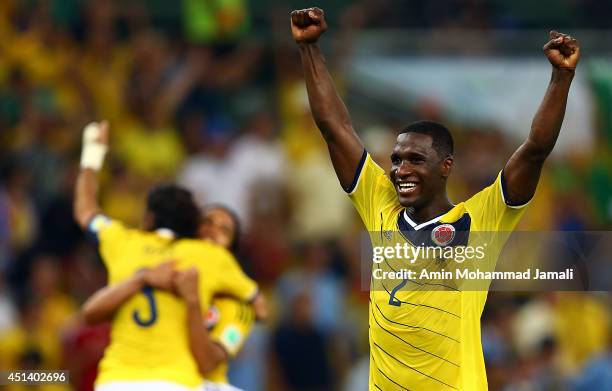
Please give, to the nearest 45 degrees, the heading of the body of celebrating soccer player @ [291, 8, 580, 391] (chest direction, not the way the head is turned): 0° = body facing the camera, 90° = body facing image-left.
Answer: approximately 45°

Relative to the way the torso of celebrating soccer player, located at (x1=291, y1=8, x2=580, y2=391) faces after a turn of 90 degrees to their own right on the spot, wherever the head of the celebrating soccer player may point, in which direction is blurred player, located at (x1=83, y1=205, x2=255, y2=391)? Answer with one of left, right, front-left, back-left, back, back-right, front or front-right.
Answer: front

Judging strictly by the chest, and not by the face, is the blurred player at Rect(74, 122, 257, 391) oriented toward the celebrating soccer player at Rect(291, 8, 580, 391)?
no

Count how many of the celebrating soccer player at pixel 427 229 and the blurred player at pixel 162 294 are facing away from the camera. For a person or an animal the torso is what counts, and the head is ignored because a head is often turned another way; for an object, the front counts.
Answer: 1

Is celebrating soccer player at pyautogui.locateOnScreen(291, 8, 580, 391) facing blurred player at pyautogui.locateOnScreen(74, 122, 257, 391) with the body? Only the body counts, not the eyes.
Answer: no

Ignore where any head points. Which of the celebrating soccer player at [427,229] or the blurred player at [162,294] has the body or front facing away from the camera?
the blurred player

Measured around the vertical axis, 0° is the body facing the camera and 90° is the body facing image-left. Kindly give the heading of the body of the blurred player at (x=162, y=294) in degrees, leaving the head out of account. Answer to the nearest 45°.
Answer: approximately 180°
